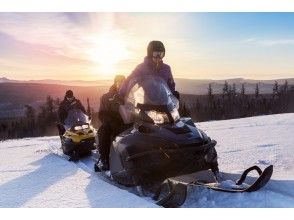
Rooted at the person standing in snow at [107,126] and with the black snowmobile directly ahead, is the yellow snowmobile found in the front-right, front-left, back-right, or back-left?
back-left

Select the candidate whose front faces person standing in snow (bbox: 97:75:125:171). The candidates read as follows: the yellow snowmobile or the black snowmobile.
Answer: the yellow snowmobile

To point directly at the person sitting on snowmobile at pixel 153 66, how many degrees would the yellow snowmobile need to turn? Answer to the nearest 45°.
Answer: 0° — it already faces them

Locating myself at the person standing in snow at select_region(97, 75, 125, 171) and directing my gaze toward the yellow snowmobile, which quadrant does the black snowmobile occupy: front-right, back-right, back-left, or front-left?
back-right

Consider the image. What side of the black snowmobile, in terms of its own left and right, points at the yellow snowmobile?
back

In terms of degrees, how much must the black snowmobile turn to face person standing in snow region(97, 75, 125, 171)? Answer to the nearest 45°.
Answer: approximately 180°

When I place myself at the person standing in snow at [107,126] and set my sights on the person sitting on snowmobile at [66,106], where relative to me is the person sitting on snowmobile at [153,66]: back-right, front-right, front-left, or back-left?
back-right

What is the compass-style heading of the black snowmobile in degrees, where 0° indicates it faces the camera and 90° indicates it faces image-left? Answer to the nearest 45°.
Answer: approximately 315°

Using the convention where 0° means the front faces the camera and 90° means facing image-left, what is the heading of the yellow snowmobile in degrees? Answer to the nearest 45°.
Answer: approximately 0°
